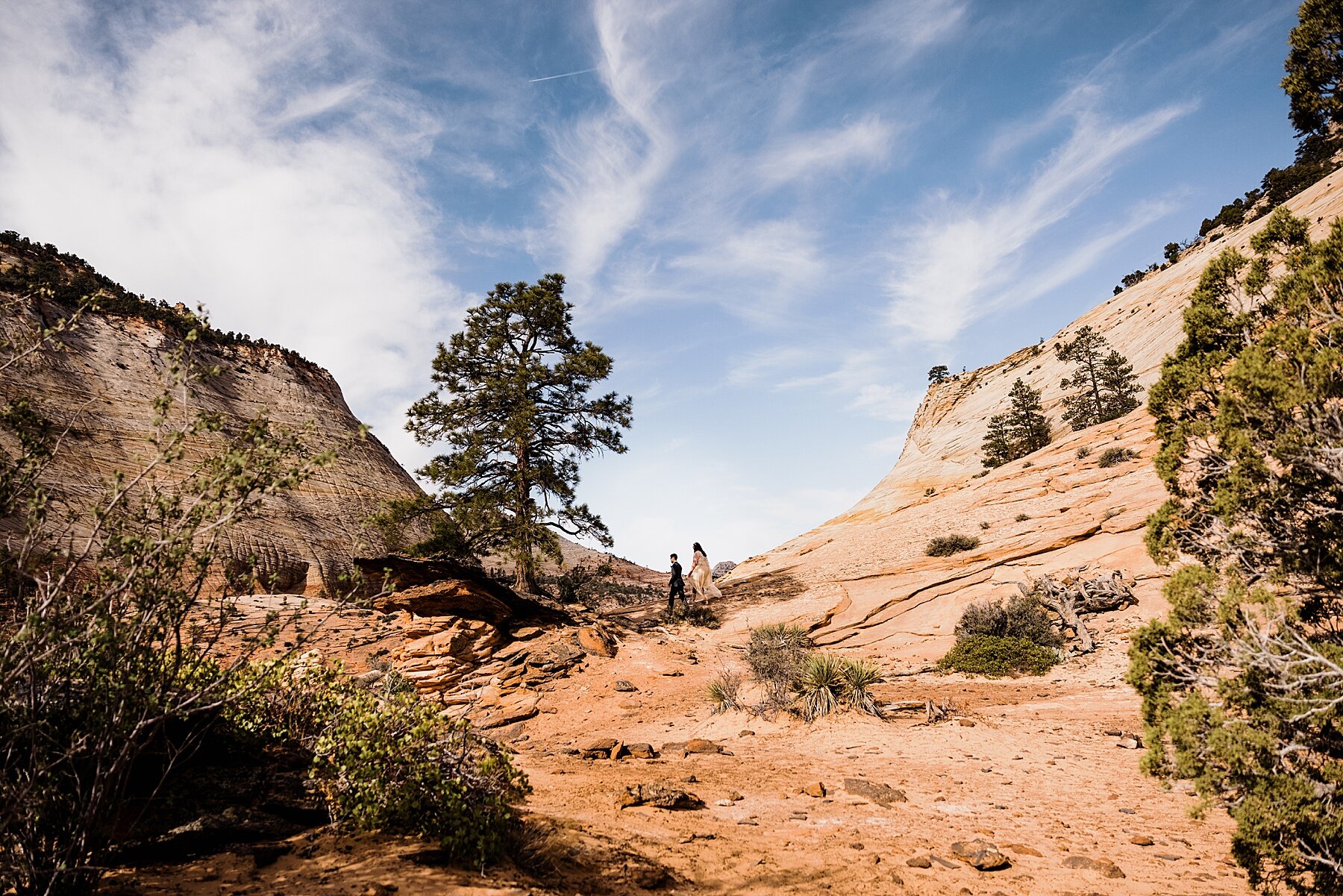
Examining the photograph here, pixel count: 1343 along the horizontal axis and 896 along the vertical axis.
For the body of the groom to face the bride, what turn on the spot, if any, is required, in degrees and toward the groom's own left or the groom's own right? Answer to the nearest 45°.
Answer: approximately 135° to the groom's own right

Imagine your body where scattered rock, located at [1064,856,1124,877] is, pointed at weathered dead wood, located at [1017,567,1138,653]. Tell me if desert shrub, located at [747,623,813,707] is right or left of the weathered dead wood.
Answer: left
